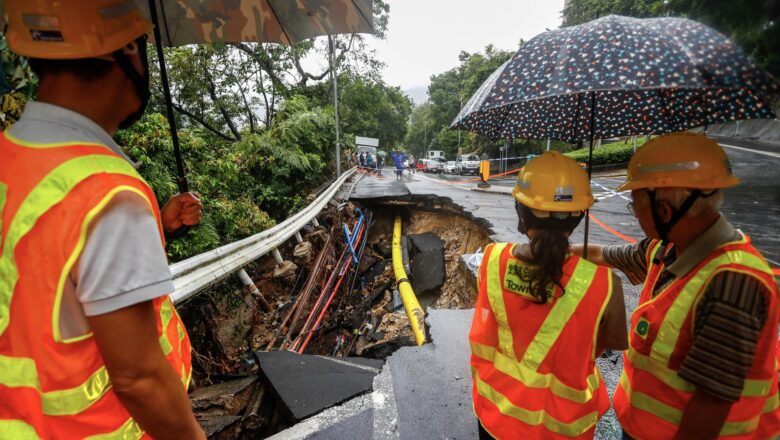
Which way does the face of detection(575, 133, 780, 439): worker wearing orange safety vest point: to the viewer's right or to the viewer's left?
to the viewer's left

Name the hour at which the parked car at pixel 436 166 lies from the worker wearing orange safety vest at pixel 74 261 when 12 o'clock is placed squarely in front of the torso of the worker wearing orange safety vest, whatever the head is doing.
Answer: The parked car is roughly at 12 o'clock from the worker wearing orange safety vest.

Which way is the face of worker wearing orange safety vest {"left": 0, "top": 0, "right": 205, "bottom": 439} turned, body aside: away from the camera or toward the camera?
away from the camera

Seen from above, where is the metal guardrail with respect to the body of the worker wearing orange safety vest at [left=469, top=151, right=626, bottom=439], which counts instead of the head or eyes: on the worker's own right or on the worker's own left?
on the worker's own left

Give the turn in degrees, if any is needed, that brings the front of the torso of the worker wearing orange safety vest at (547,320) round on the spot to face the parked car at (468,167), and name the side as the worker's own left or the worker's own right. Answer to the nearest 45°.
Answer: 0° — they already face it

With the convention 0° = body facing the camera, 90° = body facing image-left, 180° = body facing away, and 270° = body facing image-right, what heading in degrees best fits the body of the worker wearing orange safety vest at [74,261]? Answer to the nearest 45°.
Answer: approximately 225°

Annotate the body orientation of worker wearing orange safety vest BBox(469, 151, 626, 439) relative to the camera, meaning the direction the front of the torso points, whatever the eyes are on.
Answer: away from the camera

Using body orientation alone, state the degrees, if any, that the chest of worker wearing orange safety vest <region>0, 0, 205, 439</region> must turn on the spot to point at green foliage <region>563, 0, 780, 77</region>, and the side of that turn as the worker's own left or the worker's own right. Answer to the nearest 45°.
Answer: approximately 45° to the worker's own right

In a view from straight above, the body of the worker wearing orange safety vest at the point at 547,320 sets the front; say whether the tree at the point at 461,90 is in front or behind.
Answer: in front

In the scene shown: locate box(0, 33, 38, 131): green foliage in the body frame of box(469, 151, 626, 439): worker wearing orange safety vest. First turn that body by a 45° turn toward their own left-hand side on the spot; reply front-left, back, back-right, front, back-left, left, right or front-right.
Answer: front-left
